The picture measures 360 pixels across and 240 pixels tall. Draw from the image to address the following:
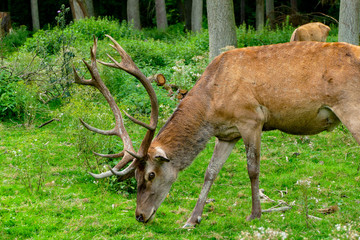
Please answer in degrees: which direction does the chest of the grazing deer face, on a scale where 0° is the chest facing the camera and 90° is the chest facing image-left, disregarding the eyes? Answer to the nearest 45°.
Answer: approximately 90°

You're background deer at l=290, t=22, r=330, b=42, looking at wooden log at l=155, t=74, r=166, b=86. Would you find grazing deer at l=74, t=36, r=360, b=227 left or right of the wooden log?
left

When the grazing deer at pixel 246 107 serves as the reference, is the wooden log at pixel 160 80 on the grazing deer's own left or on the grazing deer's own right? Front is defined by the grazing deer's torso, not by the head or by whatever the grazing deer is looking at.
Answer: on the grazing deer's own right

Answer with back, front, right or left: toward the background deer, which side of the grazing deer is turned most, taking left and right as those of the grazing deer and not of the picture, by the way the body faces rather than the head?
right
